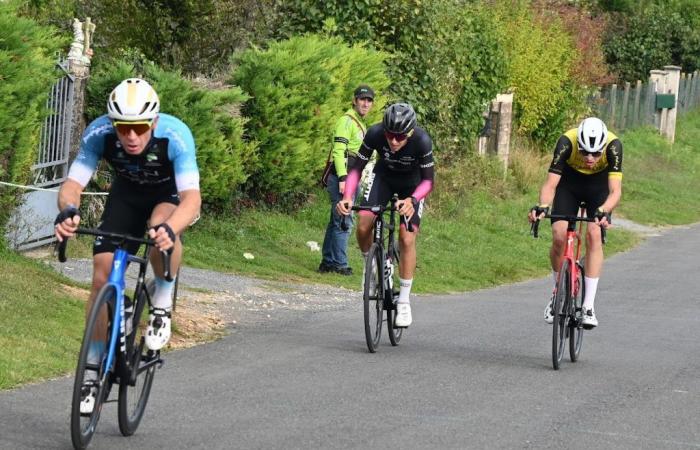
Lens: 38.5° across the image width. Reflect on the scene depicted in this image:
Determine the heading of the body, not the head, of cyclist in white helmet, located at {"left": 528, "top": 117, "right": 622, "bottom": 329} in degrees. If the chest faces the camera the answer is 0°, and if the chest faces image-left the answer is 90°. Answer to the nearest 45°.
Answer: approximately 0°

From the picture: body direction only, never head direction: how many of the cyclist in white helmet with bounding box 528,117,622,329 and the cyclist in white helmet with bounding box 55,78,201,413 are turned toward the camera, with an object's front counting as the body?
2

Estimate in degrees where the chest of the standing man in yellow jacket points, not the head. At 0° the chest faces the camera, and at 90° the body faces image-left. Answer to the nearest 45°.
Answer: approximately 315°

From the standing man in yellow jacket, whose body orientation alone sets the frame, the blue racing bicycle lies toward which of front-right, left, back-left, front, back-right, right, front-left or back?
front-right

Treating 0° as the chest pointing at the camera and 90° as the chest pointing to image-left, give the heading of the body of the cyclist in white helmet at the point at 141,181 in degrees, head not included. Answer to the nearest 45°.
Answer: approximately 0°

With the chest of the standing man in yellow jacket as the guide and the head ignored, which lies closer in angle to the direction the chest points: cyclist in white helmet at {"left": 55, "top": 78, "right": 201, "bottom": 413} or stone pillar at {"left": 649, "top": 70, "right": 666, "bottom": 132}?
the cyclist in white helmet

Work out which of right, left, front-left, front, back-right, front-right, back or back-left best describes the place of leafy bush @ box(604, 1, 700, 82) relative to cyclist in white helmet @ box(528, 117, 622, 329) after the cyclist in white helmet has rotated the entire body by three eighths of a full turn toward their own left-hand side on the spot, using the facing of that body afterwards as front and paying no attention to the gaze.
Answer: front-left

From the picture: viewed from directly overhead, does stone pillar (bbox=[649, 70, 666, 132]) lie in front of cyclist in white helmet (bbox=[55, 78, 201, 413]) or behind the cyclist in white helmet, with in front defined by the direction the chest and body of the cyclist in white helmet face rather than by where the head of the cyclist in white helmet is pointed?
behind

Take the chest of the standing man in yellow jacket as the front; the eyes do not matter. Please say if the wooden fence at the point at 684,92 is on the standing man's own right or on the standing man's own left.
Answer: on the standing man's own left
